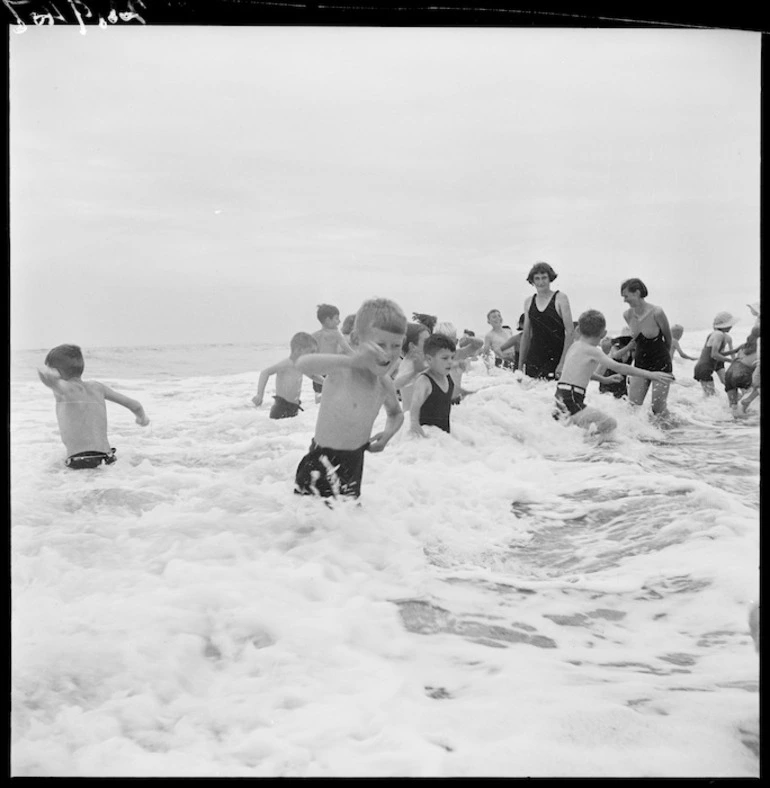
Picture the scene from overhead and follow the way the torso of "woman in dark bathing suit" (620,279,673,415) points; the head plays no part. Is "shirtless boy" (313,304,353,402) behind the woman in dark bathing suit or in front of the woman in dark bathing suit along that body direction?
in front

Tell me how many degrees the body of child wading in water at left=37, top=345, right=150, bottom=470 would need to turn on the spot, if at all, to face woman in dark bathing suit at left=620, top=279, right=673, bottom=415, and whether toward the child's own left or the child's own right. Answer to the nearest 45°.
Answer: approximately 90° to the child's own right

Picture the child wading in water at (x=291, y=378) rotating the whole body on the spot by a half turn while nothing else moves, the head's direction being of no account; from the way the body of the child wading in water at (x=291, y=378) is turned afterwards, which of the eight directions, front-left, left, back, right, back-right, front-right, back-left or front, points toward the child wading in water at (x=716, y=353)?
back-left

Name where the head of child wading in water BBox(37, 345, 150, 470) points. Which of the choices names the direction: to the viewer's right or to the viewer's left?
to the viewer's left

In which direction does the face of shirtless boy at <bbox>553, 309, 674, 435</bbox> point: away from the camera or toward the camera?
away from the camera

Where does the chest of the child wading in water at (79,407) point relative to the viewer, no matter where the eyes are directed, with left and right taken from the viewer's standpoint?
facing away from the viewer

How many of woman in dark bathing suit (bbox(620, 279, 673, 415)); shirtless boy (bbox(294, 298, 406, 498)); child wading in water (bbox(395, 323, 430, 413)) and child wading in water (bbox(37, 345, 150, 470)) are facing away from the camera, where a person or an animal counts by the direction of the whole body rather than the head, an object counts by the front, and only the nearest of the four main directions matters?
1

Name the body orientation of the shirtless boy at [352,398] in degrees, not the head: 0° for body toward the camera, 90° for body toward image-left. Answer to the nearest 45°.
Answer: approximately 315°

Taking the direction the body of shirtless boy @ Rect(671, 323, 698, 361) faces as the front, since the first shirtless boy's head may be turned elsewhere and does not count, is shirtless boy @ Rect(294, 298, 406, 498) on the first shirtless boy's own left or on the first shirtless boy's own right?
on the first shirtless boy's own right

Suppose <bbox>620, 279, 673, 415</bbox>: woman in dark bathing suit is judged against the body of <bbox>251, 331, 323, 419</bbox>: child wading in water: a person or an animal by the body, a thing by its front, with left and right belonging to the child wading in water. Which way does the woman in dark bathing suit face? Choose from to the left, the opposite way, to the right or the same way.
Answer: the opposite way

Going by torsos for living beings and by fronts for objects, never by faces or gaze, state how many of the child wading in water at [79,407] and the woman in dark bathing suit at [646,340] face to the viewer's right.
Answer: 0
